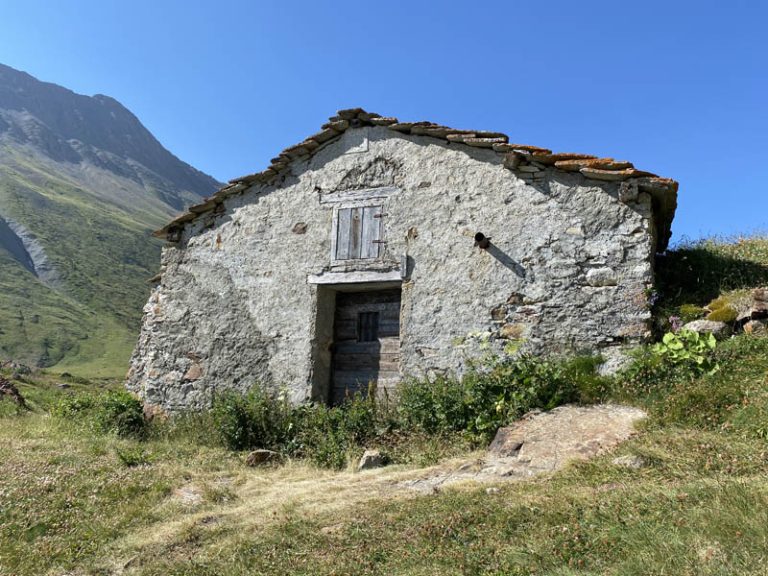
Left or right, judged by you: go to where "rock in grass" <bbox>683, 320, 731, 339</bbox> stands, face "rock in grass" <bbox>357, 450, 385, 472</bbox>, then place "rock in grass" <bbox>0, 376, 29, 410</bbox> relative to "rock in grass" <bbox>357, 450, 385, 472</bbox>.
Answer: right

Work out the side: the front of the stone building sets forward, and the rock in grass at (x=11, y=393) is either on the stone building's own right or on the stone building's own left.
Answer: on the stone building's own right

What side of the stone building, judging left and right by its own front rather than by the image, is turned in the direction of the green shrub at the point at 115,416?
right

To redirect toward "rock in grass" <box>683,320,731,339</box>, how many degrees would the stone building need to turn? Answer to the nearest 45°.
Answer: approximately 45° to its left

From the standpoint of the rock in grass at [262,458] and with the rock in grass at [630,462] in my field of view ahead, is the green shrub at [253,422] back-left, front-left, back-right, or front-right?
back-left

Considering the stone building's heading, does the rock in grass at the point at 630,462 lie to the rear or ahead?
ahead

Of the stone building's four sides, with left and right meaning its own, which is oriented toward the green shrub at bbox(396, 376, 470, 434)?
front

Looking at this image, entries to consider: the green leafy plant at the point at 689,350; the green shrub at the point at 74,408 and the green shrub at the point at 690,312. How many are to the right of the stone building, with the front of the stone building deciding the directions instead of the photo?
1

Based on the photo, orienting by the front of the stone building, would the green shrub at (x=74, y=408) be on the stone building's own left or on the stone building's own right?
on the stone building's own right

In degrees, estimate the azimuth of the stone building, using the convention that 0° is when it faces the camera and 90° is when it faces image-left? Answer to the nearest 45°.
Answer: approximately 0°

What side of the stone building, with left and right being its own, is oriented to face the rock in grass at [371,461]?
front
